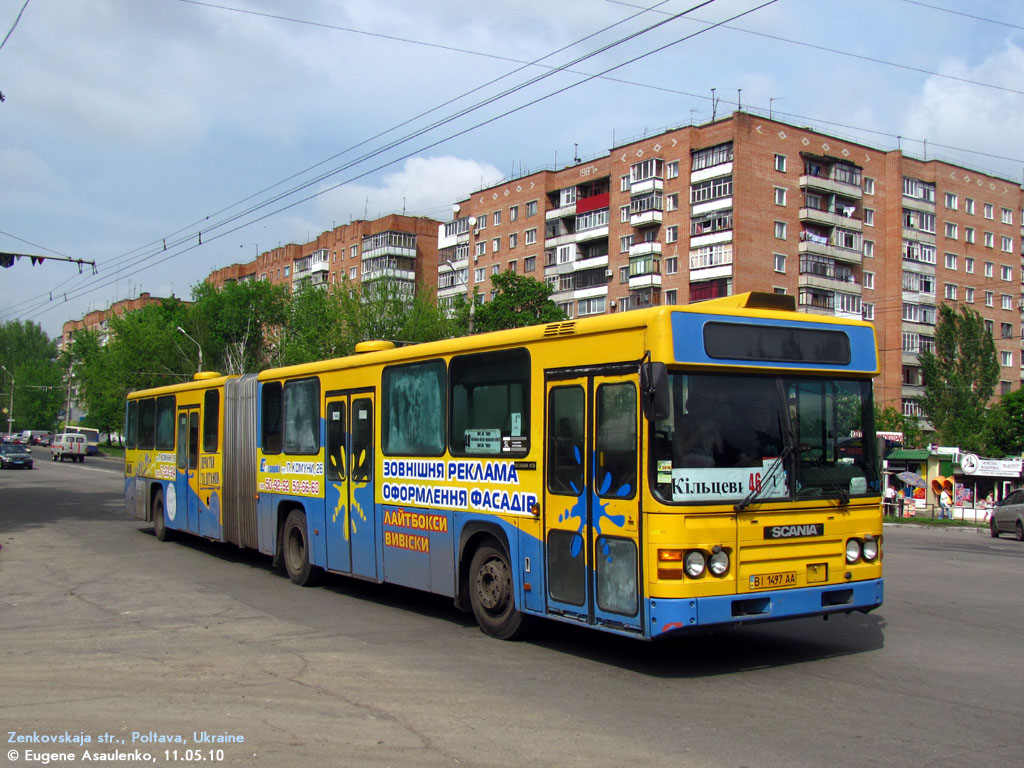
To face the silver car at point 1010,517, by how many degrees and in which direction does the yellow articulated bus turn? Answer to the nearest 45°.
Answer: approximately 90° to its left

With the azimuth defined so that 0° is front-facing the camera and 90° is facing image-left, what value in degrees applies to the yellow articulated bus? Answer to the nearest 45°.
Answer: approximately 315°
